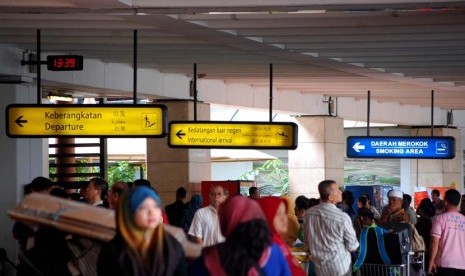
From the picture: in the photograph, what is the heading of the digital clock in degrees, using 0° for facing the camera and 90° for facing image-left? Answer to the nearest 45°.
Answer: approximately 0°

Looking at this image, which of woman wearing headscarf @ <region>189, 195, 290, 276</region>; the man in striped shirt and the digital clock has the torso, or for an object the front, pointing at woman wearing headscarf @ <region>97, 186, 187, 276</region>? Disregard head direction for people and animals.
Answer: the digital clock

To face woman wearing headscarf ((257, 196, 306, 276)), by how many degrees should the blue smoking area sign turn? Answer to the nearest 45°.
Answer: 0° — it already faces them

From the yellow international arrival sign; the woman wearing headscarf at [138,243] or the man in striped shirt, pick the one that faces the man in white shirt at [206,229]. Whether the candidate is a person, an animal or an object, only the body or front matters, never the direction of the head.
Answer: the yellow international arrival sign

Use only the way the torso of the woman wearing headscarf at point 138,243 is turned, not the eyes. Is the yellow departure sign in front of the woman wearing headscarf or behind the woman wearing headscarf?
behind

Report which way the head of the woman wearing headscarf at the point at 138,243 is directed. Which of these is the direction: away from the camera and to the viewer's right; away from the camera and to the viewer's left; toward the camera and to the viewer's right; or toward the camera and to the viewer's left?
toward the camera and to the viewer's right

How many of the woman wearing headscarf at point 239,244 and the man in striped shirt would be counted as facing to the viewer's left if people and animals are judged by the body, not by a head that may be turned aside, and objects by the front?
0

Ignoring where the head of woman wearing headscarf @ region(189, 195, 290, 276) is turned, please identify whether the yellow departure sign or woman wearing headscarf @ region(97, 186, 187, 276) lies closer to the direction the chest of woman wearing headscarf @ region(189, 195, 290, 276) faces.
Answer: the yellow departure sign

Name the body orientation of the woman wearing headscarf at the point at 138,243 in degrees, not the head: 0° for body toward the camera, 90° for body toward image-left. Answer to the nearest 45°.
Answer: approximately 315°

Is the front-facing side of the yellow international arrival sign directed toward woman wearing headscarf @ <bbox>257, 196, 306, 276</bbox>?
yes

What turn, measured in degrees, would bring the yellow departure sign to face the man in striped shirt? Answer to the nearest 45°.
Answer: approximately 45° to its left
